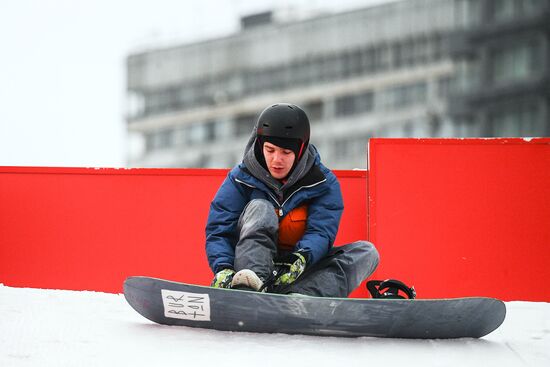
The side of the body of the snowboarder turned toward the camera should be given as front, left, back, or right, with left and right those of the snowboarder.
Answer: front

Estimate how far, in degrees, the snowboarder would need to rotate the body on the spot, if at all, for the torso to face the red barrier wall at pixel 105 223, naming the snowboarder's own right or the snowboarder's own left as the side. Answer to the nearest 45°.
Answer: approximately 135° to the snowboarder's own right

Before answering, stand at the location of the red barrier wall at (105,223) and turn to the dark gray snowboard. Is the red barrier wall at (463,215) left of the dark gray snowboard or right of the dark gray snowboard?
left

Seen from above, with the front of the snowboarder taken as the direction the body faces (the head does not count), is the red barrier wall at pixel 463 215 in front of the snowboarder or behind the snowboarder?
behind
